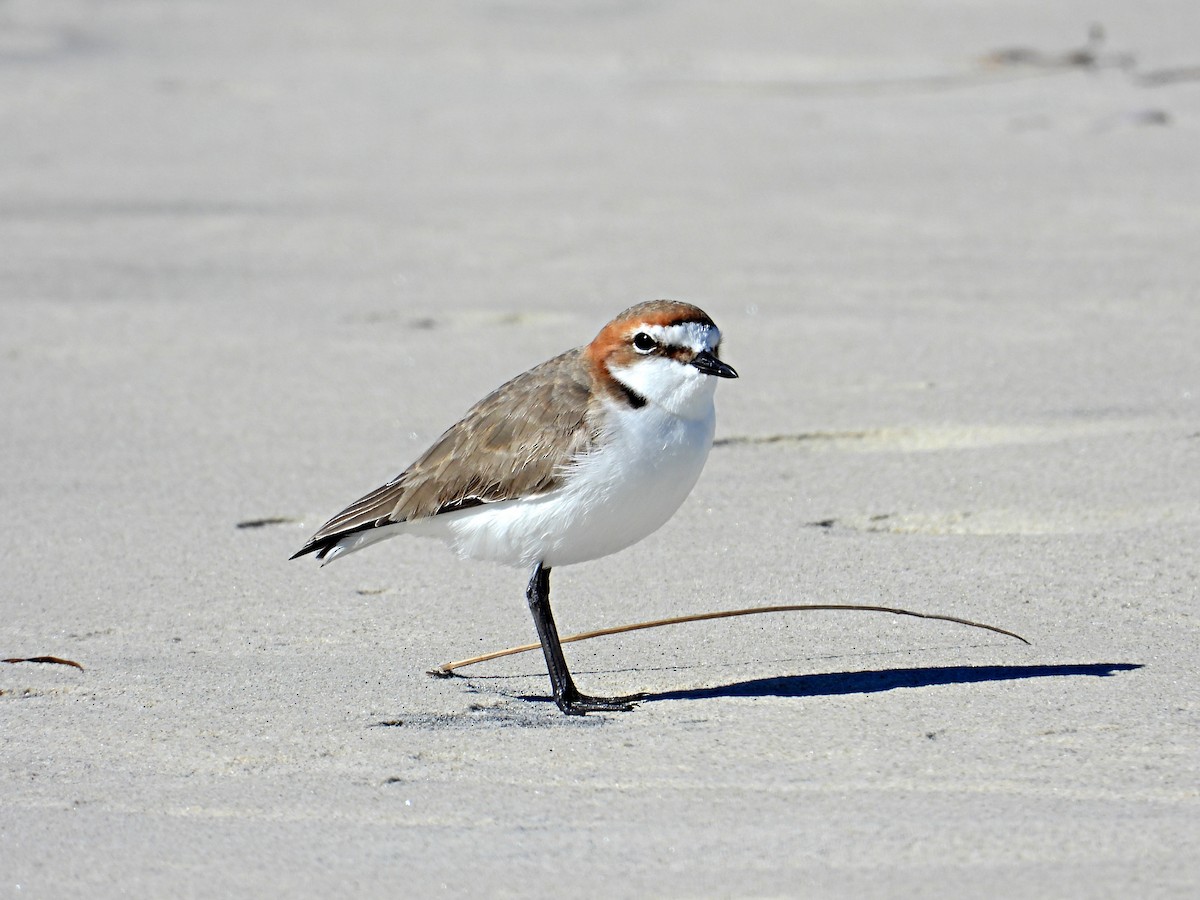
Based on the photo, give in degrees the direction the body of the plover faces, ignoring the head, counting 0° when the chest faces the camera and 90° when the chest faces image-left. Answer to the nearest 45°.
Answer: approximately 270°
